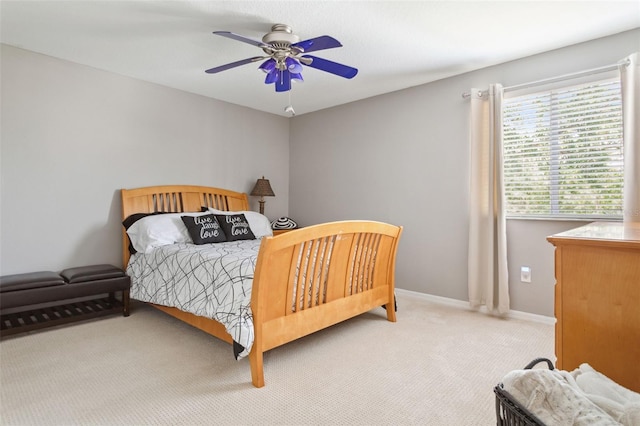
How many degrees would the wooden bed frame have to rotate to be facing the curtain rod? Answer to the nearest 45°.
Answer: approximately 45° to its left

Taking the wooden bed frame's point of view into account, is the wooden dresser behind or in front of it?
in front

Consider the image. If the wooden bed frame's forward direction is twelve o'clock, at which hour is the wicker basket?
The wicker basket is roughly at 1 o'clock from the wooden bed frame.

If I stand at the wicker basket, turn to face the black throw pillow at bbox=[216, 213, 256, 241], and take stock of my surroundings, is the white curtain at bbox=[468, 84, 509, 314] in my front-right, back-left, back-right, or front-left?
front-right

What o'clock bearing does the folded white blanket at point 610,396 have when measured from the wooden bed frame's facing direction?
The folded white blanket is roughly at 1 o'clock from the wooden bed frame.

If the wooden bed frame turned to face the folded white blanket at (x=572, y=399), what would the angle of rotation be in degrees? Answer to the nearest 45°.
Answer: approximately 45° to its right

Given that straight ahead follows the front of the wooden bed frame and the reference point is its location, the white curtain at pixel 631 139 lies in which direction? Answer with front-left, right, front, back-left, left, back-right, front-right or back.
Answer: front-left
